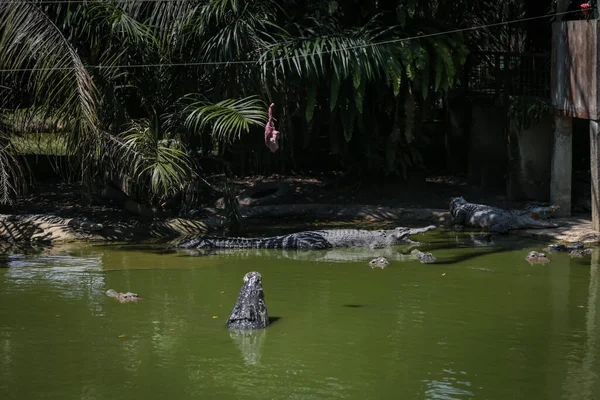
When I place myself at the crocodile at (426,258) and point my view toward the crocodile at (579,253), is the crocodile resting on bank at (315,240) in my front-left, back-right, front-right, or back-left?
back-left

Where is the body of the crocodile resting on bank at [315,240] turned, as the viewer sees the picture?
to the viewer's right

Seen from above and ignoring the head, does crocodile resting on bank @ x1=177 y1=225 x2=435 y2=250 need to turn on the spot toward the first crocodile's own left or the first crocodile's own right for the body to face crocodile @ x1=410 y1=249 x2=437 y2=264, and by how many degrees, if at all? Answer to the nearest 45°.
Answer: approximately 45° to the first crocodile's own right
